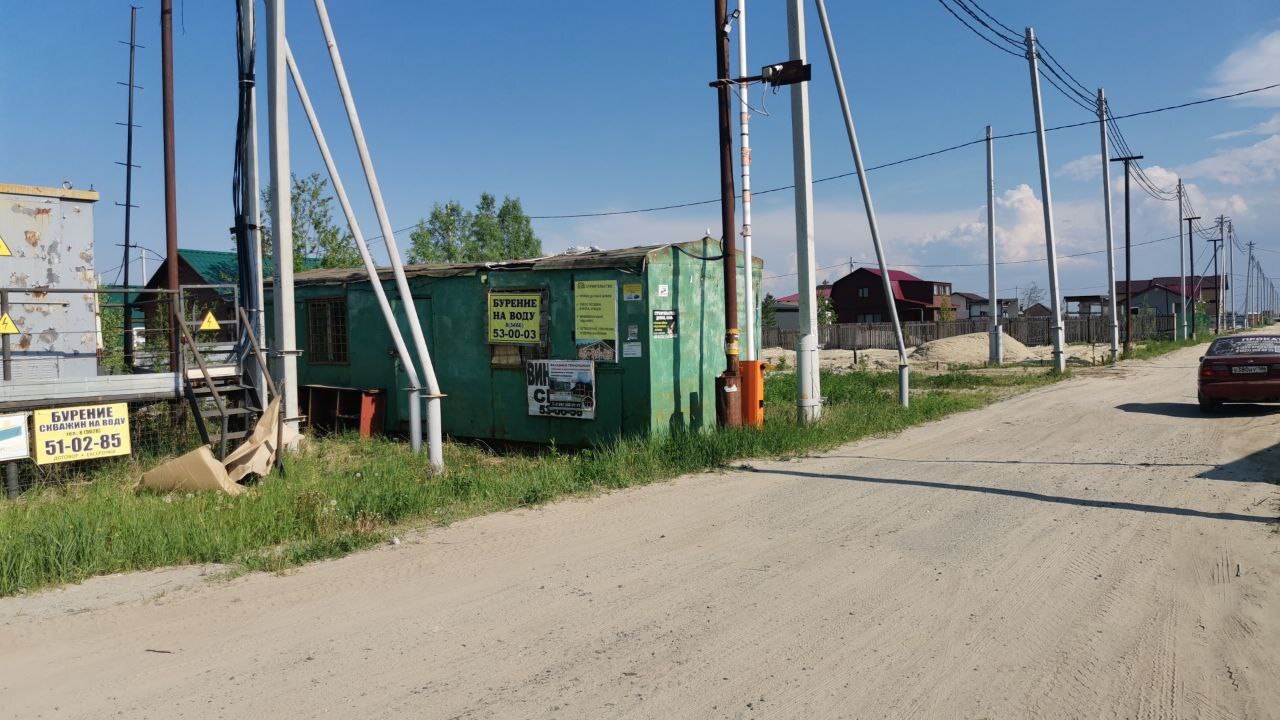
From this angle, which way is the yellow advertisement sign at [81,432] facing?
toward the camera

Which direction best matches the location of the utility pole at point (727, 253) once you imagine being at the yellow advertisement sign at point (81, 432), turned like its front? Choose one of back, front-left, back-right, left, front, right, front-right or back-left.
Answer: left

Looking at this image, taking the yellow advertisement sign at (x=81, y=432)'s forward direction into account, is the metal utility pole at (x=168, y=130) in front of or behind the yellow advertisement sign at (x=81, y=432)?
behind

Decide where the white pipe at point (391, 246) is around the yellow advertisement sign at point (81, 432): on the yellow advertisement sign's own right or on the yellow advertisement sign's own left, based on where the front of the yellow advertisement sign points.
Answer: on the yellow advertisement sign's own left

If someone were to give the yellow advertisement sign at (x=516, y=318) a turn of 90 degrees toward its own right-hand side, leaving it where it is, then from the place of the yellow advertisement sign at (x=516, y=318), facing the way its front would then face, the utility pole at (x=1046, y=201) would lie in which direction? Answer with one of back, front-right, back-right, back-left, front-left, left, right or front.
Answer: back-right

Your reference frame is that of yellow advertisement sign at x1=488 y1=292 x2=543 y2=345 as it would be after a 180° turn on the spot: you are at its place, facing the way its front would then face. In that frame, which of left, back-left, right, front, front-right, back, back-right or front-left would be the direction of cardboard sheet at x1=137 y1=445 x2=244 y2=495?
back-left

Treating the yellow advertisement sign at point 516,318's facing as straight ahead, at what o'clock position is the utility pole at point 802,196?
The utility pole is roughly at 9 o'clock from the yellow advertisement sign.

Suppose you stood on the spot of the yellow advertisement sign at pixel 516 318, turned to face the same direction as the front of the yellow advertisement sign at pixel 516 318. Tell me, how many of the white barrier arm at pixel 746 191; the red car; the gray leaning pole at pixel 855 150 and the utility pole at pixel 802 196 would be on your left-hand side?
4

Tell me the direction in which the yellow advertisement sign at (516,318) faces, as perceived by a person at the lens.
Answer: facing the viewer

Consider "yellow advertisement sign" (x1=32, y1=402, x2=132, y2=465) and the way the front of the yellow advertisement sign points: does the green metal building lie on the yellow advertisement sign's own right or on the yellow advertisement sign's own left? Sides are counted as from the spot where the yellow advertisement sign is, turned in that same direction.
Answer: on the yellow advertisement sign's own left
